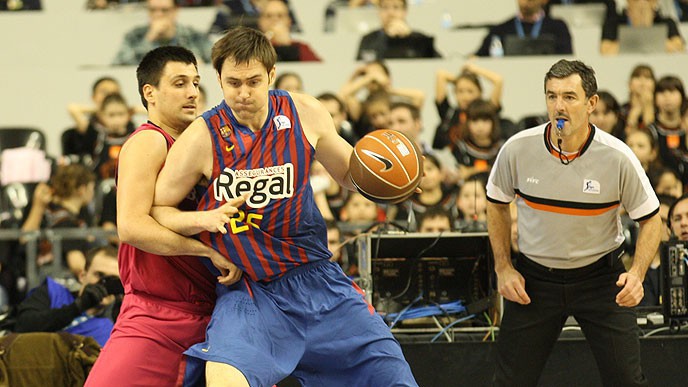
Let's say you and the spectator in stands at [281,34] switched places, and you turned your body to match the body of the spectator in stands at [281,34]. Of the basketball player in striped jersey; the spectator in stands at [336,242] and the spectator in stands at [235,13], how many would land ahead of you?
2

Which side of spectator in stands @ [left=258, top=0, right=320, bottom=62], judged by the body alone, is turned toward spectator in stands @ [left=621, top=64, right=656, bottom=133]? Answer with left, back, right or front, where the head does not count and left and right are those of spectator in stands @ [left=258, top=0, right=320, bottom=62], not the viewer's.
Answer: left

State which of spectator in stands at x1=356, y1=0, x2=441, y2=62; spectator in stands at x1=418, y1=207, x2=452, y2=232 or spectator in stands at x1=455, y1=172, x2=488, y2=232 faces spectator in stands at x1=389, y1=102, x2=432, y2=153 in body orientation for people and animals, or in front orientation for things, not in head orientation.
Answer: spectator in stands at x1=356, y1=0, x2=441, y2=62

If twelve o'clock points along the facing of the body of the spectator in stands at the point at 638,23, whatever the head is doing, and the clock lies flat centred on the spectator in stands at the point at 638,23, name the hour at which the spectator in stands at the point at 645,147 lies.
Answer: the spectator in stands at the point at 645,147 is roughly at 12 o'clock from the spectator in stands at the point at 638,23.

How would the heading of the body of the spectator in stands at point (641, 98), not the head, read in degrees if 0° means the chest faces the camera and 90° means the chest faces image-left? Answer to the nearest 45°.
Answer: approximately 0°

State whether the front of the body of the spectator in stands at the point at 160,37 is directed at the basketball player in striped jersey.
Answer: yes

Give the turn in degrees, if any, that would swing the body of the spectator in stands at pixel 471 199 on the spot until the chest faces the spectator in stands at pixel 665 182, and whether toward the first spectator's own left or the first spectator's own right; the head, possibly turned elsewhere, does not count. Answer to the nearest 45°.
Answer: approximately 90° to the first spectator's own left
